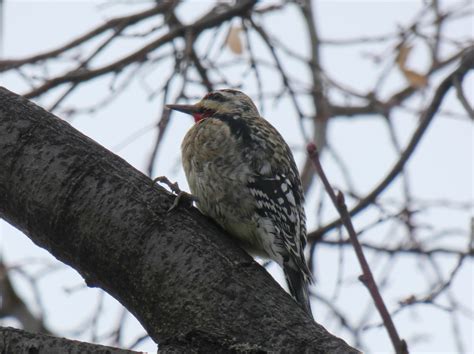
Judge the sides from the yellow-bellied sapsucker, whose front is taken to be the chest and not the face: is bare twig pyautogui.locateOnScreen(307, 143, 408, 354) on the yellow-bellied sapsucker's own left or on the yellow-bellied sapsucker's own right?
on the yellow-bellied sapsucker's own left

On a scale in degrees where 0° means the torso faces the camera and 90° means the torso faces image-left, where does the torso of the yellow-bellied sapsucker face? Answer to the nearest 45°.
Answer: approximately 90°
